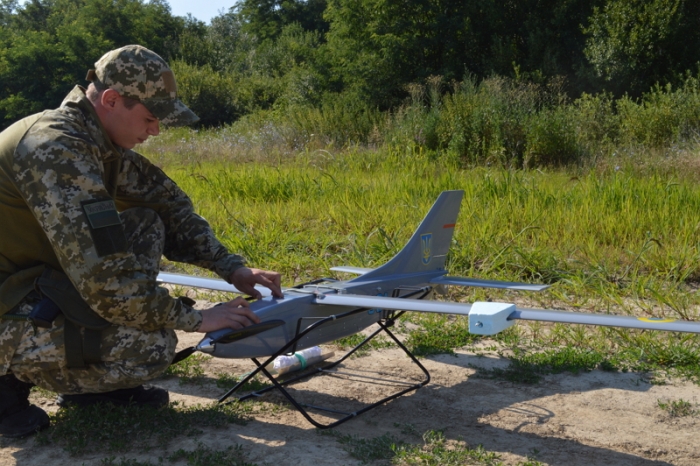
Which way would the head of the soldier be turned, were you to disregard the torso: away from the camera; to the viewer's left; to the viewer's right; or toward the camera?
to the viewer's right

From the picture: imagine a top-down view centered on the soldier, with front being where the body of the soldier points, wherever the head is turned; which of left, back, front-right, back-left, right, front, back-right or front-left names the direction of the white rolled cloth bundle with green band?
front-left

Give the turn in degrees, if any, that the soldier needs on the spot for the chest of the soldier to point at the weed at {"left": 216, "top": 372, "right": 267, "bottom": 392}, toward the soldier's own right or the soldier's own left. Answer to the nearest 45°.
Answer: approximately 45° to the soldier's own left

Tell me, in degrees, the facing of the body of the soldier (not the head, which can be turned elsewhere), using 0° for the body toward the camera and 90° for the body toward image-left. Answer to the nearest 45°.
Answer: approximately 270°
